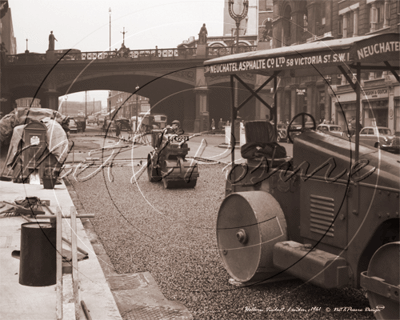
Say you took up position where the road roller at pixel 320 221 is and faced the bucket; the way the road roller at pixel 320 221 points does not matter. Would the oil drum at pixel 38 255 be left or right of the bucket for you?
left

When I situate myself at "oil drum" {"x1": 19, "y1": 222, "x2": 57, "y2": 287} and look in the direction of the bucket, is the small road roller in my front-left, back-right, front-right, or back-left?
front-right

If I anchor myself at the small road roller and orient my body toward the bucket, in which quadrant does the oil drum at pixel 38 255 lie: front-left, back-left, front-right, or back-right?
front-left

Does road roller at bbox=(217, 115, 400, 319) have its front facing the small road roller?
no
